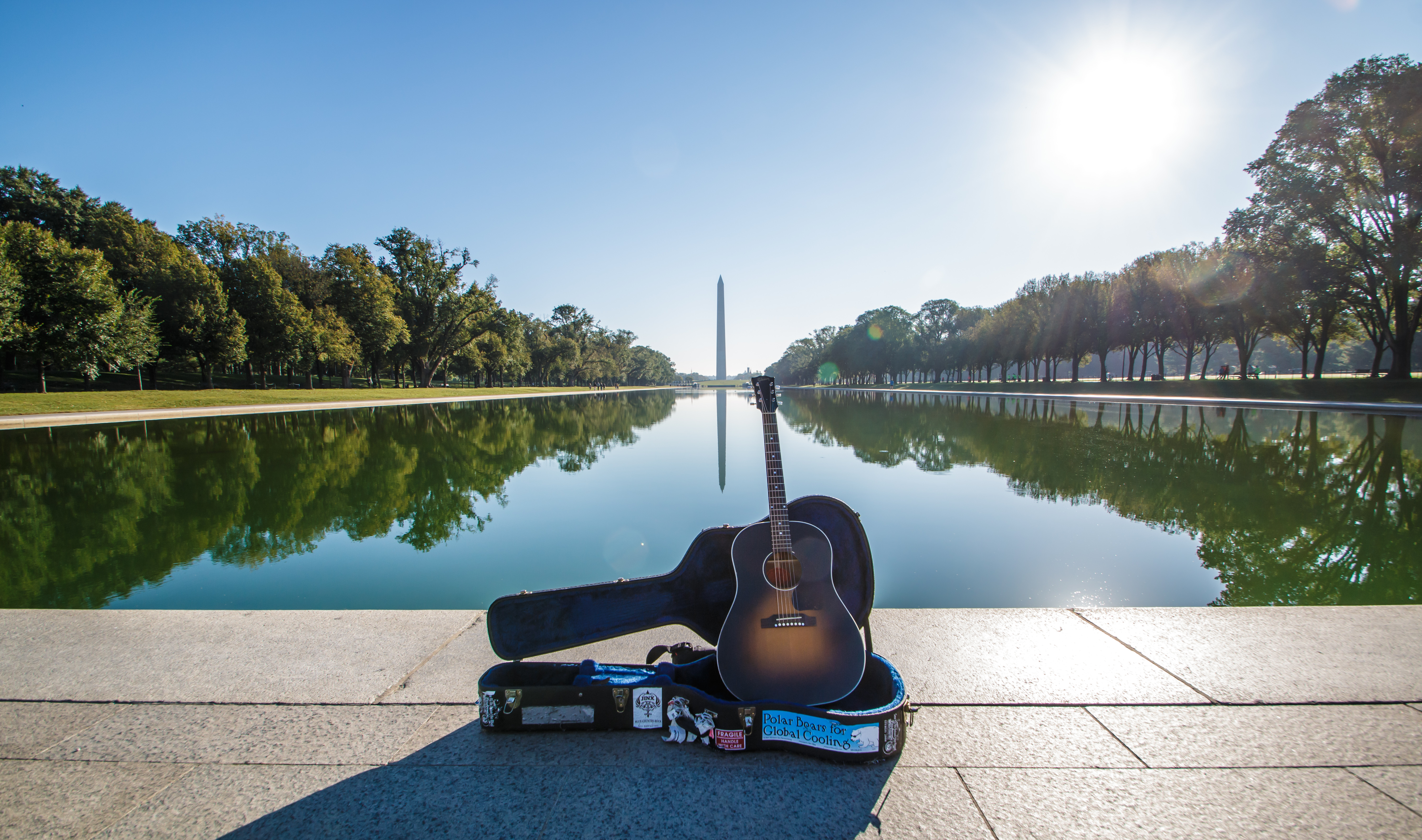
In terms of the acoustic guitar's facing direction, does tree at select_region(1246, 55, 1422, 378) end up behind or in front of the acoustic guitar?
behind

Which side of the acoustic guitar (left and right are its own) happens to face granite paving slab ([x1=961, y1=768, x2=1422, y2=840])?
left

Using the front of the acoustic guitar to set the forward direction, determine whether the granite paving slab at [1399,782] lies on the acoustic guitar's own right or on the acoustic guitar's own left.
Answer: on the acoustic guitar's own left

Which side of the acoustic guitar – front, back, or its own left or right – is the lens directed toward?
front

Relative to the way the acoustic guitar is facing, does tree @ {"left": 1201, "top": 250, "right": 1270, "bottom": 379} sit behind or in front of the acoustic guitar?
behind

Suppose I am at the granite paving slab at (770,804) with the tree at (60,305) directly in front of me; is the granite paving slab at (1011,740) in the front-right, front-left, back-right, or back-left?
back-right

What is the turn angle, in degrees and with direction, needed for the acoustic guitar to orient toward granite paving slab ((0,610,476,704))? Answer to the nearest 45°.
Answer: approximately 90° to its right

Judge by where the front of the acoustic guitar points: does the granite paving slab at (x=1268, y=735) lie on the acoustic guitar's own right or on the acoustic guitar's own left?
on the acoustic guitar's own left

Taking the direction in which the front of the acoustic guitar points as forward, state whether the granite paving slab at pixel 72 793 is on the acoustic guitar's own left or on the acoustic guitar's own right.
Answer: on the acoustic guitar's own right

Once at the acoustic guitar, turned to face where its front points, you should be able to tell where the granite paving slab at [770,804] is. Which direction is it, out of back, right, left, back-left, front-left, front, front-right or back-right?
front

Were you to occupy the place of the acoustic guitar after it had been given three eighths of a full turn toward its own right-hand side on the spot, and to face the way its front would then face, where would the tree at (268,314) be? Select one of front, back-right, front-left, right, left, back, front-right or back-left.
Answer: front

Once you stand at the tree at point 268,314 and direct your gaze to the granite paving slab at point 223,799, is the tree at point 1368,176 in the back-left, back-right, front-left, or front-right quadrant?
front-left

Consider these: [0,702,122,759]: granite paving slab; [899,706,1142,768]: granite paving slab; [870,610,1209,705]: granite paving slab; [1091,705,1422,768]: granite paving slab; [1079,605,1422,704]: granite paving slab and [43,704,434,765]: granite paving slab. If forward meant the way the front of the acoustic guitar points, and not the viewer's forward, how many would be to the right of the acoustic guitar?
2

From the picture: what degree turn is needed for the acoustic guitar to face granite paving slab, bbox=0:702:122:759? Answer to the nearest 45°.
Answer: approximately 90° to its right

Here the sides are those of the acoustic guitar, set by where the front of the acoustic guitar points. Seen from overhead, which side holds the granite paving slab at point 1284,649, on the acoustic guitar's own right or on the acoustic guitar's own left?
on the acoustic guitar's own left
